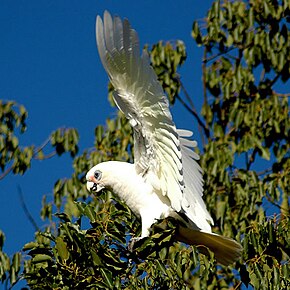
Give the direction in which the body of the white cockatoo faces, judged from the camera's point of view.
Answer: to the viewer's left
